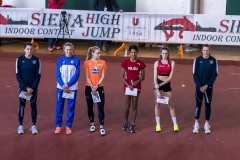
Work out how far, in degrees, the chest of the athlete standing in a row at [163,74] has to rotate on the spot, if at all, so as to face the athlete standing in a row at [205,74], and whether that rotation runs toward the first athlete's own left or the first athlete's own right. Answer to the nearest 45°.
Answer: approximately 90° to the first athlete's own left

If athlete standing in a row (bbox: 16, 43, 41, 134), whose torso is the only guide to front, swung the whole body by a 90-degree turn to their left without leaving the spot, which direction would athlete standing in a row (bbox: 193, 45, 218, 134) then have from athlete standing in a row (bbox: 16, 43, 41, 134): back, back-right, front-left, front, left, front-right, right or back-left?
front

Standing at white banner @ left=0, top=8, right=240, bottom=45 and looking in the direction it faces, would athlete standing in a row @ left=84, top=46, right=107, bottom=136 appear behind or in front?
in front

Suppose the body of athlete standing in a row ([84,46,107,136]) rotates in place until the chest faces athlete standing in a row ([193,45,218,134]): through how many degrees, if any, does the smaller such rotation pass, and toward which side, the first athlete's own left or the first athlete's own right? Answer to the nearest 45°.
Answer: approximately 90° to the first athlete's own left

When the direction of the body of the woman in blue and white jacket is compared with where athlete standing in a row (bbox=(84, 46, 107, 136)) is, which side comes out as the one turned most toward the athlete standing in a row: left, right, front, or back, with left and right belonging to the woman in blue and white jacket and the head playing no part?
left

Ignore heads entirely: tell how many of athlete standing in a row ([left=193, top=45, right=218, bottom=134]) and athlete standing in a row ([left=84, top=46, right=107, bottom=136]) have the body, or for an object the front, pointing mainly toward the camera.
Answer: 2

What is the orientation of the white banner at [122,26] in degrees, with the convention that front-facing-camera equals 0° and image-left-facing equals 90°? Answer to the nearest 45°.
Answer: approximately 0°

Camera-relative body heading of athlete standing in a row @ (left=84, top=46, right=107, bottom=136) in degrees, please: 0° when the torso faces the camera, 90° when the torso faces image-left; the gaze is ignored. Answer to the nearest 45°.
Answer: approximately 0°

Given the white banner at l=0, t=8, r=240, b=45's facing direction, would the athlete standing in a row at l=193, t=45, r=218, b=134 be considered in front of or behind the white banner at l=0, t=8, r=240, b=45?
in front

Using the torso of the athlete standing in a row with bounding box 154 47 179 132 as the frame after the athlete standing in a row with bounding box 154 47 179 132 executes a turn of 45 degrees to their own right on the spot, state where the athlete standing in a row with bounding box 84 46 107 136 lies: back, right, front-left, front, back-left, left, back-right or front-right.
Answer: front-right
